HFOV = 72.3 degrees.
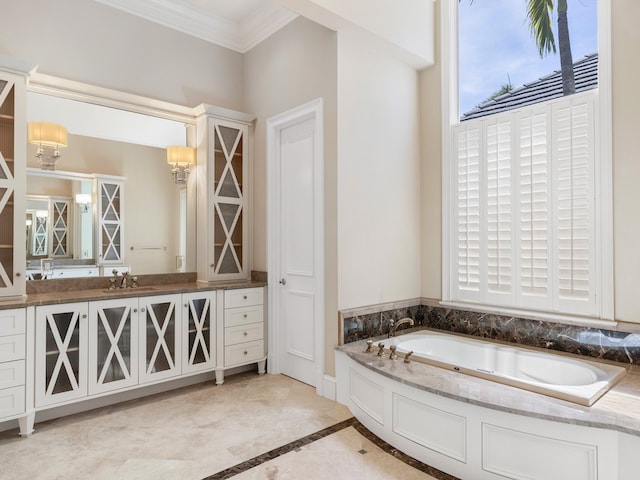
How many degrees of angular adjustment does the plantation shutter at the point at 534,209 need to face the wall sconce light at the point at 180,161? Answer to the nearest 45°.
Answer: approximately 45° to its right

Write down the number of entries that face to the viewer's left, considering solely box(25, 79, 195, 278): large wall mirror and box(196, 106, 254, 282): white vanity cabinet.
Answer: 0

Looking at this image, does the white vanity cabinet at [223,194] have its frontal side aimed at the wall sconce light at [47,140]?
no

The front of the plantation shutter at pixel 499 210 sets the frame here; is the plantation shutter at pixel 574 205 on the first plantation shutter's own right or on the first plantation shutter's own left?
on the first plantation shutter's own left

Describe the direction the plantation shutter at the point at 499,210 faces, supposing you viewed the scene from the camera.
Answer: facing the viewer and to the left of the viewer

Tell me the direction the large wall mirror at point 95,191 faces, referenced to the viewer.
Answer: facing the viewer and to the right of the viewer

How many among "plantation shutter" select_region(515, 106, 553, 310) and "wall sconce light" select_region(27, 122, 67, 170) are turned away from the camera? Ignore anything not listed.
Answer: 0

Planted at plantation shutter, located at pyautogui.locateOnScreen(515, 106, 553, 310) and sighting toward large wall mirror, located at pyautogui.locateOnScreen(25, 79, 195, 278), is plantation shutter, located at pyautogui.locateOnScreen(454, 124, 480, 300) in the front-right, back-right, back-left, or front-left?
front-right

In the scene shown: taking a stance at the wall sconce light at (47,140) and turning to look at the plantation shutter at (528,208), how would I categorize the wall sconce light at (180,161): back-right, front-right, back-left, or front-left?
front-left

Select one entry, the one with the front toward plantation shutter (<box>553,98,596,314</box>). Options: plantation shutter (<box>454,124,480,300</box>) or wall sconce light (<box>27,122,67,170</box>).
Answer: the wall sconce light

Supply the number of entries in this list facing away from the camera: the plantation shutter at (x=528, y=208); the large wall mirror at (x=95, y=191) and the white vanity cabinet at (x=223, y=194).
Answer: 0

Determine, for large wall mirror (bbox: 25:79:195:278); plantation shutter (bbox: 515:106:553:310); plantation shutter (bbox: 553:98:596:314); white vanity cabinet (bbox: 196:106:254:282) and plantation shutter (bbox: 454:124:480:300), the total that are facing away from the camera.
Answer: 0

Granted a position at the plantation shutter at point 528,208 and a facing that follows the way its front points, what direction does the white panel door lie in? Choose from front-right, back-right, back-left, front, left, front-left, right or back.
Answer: front-right

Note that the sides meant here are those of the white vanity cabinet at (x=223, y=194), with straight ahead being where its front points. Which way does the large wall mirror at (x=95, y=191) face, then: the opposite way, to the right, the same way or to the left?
the same way

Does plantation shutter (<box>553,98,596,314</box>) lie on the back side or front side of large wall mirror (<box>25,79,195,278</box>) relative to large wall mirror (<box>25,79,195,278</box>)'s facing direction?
on the front side
